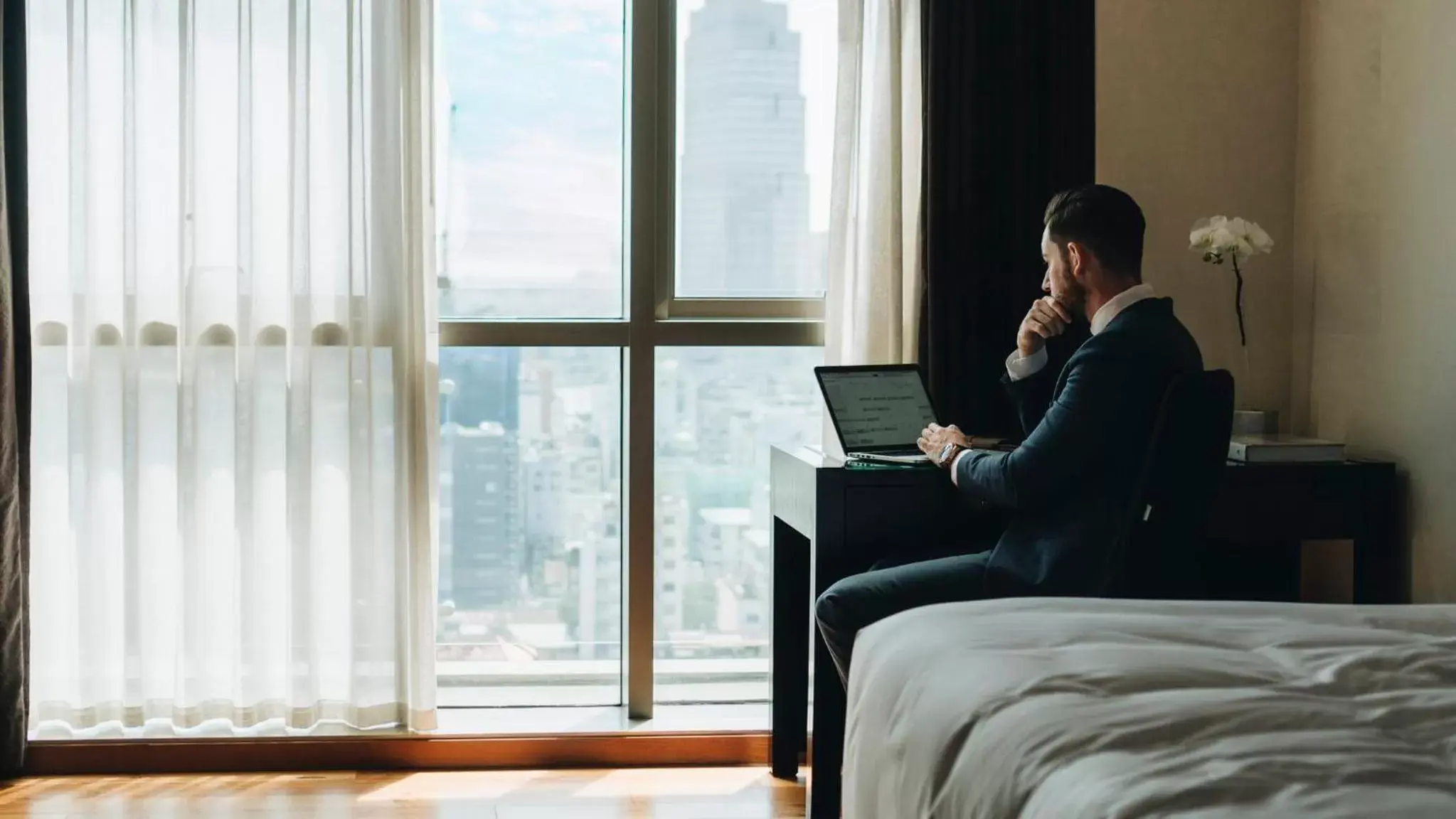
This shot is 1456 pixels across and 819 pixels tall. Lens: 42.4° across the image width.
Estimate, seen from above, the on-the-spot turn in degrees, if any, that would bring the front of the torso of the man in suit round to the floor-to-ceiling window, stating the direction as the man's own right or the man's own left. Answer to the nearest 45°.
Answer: approximately 45° to the man's own right

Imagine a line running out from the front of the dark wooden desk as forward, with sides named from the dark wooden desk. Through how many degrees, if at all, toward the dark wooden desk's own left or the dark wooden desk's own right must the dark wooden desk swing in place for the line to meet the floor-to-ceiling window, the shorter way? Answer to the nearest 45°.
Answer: approximately 135° to the dark wooden desk's own right

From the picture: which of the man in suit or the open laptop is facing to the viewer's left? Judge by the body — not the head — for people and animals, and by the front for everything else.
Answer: the man in suit

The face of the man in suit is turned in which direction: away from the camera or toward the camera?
away from the camera

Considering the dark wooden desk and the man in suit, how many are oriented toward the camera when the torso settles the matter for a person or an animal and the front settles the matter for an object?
1

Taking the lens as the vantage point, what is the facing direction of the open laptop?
facing the viewer and to the right of the viewer

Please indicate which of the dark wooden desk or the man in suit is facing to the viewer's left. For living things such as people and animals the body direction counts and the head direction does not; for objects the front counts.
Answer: the man in suit

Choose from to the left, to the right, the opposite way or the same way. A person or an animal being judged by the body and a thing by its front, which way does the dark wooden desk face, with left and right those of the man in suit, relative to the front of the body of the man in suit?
to the left

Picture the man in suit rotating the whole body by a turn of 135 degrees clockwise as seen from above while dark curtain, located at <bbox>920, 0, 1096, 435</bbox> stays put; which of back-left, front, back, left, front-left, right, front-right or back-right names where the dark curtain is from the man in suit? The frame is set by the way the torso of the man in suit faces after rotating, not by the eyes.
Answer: front-left

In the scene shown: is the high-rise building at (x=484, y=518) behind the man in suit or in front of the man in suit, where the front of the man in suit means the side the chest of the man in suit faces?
in front

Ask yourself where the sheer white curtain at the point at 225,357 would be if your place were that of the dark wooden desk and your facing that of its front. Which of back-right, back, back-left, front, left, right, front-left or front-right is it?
right

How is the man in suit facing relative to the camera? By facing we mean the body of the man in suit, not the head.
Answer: to the viewer's left

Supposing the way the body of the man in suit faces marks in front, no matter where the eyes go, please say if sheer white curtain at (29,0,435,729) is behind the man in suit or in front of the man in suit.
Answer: in front
